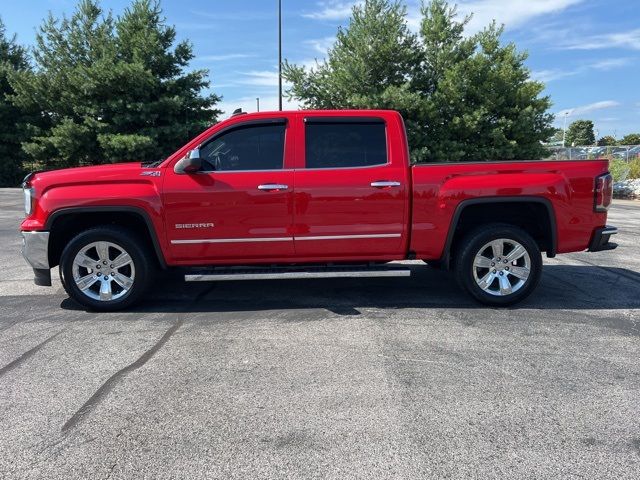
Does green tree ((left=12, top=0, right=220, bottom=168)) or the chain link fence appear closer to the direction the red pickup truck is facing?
the green tree

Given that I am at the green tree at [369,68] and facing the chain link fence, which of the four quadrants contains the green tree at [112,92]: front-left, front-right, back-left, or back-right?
back-left

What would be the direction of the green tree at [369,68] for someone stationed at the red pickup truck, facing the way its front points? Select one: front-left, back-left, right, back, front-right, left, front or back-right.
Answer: right

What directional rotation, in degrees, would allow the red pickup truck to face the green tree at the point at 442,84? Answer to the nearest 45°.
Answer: approximately 90° to its right

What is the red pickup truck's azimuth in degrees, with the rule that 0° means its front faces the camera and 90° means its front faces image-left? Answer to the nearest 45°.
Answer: approximately 90°

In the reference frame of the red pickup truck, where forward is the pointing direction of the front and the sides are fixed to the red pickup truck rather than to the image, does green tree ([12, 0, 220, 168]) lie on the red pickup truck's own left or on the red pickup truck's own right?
on the red pickup truck's own right

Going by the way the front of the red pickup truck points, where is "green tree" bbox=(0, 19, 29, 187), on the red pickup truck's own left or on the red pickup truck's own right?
on the red pickup truck's own right

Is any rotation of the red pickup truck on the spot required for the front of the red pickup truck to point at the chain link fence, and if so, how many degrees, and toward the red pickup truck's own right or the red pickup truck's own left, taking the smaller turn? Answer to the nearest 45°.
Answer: approximately 135° to the red pickup truck's own right

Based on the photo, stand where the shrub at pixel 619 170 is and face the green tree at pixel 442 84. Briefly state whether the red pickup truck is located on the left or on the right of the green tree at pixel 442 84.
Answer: left
